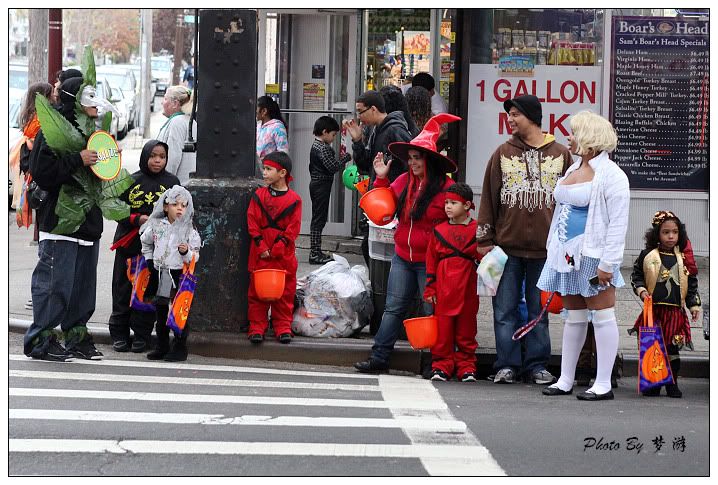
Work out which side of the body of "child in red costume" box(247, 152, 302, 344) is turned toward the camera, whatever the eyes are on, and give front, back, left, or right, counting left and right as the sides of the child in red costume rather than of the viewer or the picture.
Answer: front

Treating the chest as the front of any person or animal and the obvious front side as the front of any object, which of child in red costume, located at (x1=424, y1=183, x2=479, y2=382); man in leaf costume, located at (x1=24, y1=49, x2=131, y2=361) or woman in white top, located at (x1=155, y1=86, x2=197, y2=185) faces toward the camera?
the child in red costume

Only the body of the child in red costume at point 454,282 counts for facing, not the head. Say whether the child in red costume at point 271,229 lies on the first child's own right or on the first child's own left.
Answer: on the first child's own right

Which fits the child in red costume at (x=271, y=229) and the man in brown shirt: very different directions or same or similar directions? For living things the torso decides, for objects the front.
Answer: same or similar directions

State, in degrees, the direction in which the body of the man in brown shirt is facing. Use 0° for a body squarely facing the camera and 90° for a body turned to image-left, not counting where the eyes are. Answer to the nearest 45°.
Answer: approximately 0°

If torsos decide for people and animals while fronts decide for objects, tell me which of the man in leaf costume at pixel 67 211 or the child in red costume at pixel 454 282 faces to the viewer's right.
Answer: the man in leaf costume

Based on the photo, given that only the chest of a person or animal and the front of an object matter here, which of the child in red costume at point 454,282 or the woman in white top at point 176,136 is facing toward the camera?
the child in red costume

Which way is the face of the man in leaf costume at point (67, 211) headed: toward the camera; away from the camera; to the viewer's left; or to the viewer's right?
to the viewer's right

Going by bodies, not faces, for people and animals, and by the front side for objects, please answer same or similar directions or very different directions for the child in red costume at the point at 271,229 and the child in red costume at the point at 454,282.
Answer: same or similar directions

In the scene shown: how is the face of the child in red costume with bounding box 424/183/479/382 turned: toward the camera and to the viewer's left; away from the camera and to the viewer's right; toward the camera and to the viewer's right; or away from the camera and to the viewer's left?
toward the camera and to the viewer's left

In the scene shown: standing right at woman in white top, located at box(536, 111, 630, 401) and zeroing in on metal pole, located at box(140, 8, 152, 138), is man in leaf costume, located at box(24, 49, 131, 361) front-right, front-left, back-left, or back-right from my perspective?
front-left

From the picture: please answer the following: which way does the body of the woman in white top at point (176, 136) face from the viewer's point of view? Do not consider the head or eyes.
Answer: to the viewer's left

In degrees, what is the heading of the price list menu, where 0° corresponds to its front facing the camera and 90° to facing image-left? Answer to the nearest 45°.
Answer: approximately 0°

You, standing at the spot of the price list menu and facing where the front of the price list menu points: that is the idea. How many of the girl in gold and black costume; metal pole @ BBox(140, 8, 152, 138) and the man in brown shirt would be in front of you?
2

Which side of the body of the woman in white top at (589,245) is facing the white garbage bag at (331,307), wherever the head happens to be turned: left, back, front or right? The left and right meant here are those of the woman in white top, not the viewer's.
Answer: right

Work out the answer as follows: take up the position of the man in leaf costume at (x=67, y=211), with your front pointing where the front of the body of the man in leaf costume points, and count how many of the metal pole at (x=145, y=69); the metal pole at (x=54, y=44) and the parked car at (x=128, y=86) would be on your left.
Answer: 3

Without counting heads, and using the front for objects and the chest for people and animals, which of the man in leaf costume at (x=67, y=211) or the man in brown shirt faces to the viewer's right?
the man in leaf costume

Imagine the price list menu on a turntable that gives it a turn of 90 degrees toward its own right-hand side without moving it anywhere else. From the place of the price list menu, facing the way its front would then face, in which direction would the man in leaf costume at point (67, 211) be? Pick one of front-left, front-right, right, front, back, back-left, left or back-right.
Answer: front-left

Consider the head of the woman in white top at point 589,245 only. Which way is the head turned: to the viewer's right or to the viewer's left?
to the viewer's left
